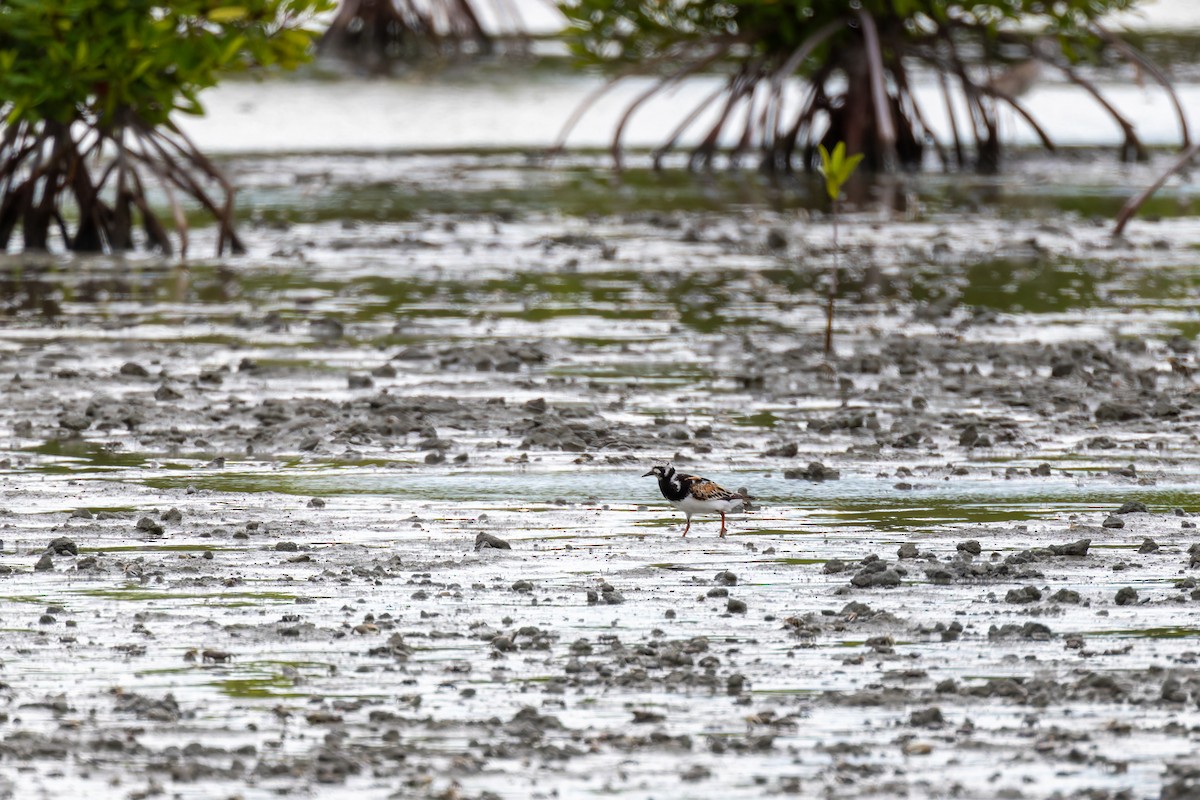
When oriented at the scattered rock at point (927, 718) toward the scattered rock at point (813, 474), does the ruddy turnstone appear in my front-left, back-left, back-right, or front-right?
front-left

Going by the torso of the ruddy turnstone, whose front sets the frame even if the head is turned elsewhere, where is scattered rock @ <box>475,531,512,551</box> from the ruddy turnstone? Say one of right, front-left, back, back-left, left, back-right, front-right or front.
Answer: front

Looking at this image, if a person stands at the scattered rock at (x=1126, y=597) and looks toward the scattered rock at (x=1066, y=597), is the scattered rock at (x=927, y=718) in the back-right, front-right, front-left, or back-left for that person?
front-left

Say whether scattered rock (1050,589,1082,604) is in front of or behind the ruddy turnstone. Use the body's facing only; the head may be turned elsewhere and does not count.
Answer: behind

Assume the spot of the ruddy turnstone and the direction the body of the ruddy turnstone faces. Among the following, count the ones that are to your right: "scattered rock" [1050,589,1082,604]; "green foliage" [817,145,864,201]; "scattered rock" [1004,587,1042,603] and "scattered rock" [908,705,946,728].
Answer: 1

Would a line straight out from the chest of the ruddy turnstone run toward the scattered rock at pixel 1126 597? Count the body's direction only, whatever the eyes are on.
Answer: no

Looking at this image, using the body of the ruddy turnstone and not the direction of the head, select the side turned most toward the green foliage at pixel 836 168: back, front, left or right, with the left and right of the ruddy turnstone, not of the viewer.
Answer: right

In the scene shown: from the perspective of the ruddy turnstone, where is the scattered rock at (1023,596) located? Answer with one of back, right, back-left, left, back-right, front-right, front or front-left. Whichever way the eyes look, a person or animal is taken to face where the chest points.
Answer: back-left

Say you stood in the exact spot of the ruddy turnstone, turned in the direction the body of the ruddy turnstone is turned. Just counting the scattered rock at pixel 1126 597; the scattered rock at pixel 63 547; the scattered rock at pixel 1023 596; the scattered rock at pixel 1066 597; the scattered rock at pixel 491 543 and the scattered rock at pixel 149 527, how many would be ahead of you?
3

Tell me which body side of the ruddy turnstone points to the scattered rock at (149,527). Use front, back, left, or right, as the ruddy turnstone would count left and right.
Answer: front

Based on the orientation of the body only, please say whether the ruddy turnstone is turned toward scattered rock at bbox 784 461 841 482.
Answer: no

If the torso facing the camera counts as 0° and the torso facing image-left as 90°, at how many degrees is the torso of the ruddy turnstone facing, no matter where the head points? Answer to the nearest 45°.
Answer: approximately 90°

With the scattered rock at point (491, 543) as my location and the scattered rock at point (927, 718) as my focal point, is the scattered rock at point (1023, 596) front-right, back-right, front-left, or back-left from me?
front-left

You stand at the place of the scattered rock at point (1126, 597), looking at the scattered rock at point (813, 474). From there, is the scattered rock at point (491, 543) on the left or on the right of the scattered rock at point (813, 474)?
left

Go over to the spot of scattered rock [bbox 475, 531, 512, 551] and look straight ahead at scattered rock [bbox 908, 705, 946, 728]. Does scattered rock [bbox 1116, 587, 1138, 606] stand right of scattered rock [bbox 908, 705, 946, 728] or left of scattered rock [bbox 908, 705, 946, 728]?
left
